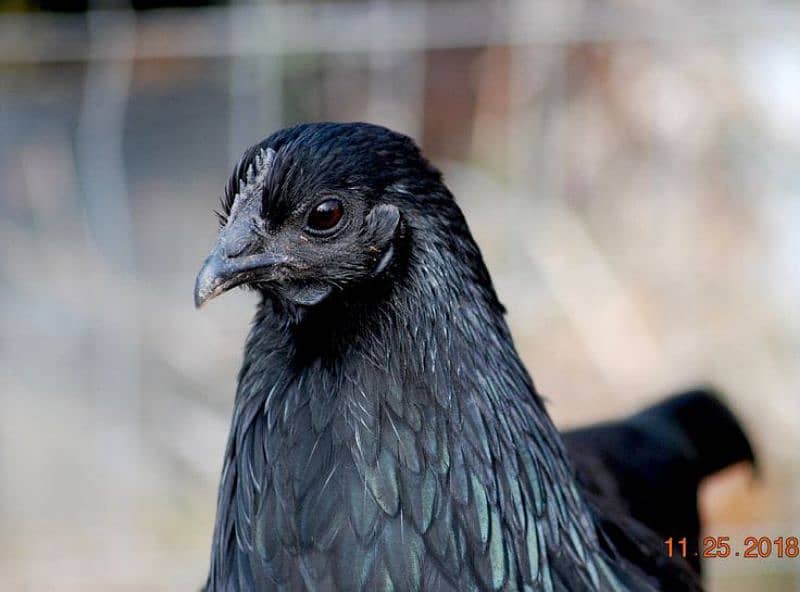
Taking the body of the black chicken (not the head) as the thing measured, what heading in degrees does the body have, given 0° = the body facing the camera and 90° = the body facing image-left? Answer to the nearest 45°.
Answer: approximately 45°
